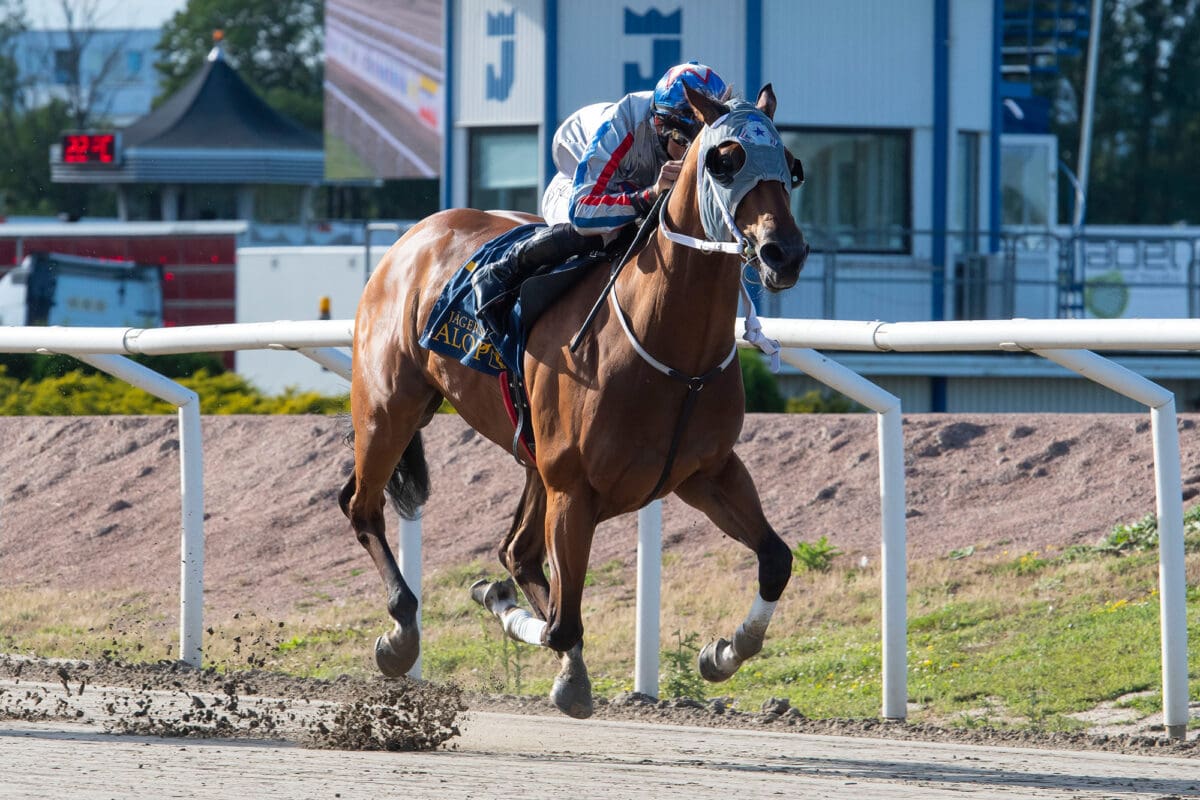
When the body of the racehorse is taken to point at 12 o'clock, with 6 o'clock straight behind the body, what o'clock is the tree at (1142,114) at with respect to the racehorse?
The tree is roughly at 8 o'clock from the racehorse.

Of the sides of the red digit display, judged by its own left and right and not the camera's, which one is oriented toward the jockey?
front

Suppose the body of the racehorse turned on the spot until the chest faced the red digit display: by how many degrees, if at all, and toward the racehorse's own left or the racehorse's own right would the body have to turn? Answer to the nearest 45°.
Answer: approximately 135° to the racehorse's own left

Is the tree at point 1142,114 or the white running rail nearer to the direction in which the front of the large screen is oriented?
the white running rail

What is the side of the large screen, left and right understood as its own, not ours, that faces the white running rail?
front

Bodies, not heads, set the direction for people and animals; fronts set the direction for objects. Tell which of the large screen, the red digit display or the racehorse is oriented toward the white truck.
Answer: the red digit display

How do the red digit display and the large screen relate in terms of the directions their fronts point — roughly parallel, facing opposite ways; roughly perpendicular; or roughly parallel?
roughly parallel

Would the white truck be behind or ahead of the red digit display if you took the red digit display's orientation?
ahead

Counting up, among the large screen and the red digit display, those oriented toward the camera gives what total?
2

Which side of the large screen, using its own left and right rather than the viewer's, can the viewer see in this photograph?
front

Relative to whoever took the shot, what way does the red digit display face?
facing the viewer

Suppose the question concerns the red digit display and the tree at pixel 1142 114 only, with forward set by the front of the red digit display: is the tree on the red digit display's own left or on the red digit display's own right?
on the red digit display's own left

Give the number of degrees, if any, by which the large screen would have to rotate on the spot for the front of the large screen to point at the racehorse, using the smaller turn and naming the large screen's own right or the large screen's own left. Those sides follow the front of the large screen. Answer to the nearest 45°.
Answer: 0° — it already faces it

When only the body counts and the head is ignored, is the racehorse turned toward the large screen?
no

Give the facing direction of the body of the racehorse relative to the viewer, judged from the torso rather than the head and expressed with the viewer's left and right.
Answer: facing the viewer and to the right of the viewer

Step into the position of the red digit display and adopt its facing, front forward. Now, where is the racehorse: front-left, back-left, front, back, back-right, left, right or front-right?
front
